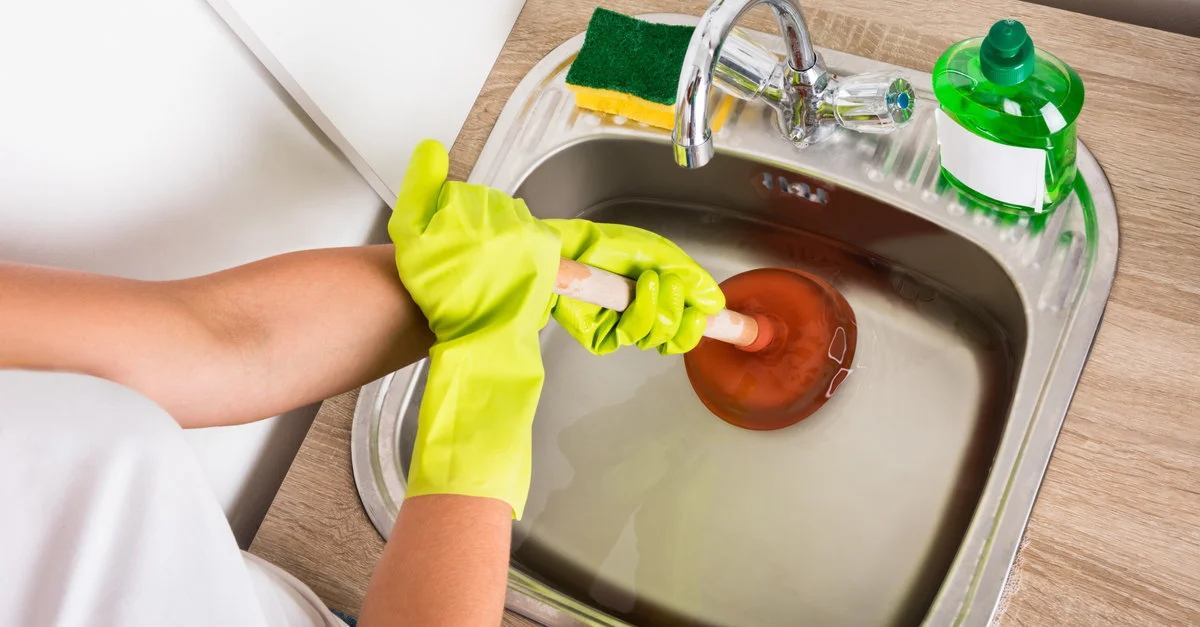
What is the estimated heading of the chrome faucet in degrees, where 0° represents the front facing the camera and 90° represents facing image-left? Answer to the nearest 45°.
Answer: approximately 45°
